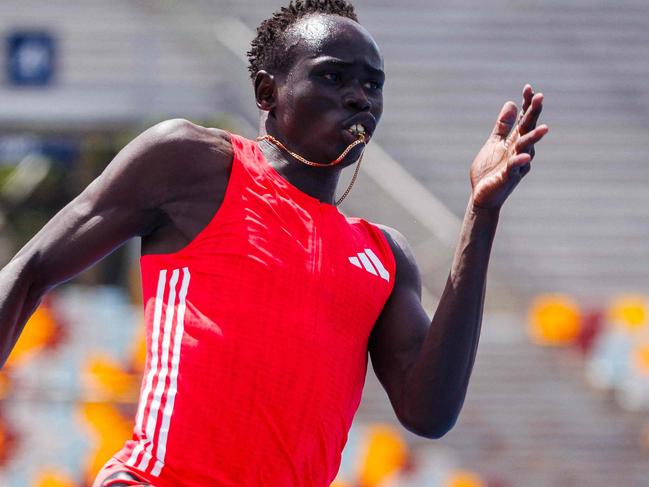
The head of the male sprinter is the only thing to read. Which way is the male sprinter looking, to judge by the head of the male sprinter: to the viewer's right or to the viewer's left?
to the viewer's right

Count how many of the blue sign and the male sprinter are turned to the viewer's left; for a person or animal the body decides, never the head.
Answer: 0

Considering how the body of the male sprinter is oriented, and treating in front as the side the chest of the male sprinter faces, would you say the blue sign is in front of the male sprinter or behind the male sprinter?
behind

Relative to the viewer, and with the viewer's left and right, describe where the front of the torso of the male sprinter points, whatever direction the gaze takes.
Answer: facing the viewer and to the right of the viewer

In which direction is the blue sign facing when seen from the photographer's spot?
facing the viewer

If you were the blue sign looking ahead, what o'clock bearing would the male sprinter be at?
The male sprinter is roughly at 12 o'clock from the blue sign.
